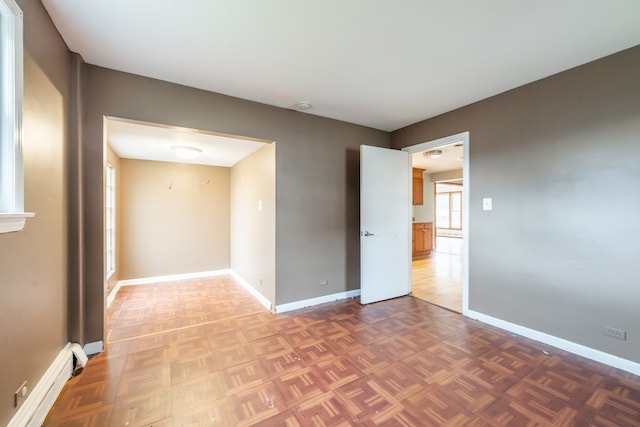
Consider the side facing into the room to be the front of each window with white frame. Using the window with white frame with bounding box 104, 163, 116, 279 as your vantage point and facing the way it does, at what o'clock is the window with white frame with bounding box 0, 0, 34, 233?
the window with white frame with bounding box 0, 0, 34, 233 is roughly at 3 o'clock from the window with white frame with bounding box 104, 163, 116, 279.

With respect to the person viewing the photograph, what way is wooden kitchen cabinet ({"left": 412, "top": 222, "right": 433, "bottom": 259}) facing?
facing the viewer and to the right of the viewer

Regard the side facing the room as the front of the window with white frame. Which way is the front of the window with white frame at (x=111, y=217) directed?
to the viewer's right

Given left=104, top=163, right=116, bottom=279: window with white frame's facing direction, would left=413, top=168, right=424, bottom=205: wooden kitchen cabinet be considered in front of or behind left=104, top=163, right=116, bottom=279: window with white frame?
in front

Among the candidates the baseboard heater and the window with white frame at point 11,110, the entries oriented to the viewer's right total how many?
2

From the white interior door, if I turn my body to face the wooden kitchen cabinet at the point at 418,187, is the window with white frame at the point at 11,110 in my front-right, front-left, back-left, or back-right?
back-left

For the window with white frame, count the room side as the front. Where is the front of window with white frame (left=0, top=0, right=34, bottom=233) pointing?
to the viewer's right

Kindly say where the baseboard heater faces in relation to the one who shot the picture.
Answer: facing to the right of the viewer
